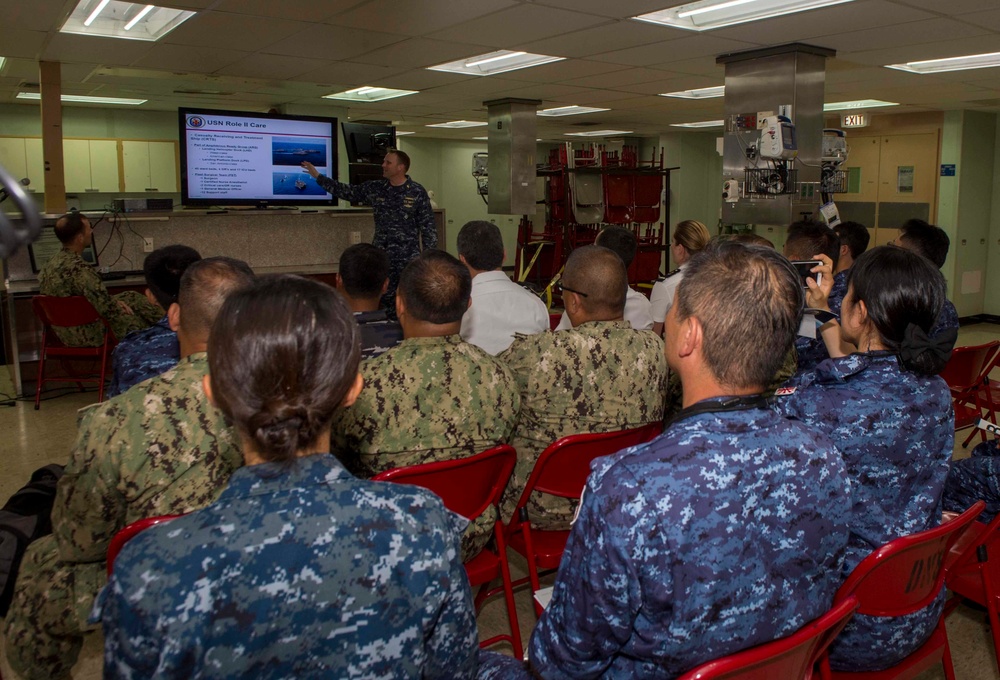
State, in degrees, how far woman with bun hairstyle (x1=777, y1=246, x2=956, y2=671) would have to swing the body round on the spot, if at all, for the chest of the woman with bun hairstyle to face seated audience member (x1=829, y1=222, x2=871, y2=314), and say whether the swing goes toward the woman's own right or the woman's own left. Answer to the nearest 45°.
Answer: approximately 45° to the woman's own right

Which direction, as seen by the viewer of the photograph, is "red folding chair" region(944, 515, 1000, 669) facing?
facing away from the viewer and to the left of the viewer

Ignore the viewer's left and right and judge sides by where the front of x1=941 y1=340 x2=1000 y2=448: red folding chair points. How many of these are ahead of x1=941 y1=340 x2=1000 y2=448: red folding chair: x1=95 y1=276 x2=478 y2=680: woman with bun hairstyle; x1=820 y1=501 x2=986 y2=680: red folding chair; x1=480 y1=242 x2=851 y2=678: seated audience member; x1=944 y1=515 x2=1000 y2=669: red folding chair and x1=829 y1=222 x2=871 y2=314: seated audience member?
1

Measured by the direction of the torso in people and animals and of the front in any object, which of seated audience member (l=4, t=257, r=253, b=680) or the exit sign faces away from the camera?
the seated audience member

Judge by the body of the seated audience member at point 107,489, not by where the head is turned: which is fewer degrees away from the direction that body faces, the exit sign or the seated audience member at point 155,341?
the seated audience member

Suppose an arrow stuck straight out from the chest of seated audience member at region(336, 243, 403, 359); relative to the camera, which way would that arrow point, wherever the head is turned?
away from the camera

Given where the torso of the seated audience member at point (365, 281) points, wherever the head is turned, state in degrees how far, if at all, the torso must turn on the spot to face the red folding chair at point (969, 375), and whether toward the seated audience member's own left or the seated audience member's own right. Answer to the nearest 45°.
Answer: approximately 90° to the seated audience member's own right

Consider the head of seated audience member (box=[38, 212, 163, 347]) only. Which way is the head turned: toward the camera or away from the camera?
away from the camera

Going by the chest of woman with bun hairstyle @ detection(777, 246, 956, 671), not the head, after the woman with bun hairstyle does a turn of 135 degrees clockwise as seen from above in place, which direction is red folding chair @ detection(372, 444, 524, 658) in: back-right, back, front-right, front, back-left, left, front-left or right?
back

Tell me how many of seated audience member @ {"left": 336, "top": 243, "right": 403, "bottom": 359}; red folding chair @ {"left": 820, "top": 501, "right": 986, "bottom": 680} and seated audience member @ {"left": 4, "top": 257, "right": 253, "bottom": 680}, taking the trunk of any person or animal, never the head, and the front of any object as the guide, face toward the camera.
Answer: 0

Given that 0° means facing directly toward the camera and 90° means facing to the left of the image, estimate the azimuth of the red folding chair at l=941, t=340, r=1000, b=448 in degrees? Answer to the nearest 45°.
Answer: approximately 135°

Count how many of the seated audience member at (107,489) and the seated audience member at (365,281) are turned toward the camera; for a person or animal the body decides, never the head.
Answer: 0
